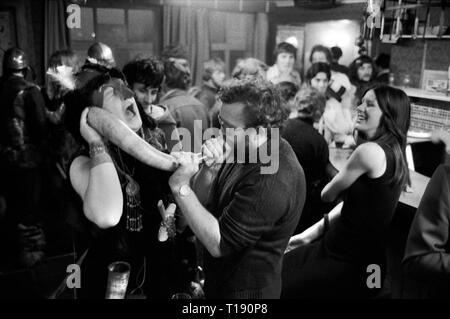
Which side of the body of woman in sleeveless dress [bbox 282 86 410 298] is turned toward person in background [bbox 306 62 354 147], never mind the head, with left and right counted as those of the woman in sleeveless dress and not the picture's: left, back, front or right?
right

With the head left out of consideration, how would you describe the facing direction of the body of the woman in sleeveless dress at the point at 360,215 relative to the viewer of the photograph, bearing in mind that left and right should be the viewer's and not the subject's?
facing to the left of the viewer

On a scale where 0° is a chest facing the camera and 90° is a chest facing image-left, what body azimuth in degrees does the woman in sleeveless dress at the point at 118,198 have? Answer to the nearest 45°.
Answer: approximately 315°

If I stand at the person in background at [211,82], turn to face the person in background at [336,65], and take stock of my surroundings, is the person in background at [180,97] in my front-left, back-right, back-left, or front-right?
back-right

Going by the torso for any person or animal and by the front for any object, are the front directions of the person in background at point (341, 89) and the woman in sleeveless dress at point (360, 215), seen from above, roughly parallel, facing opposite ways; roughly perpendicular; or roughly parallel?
roughly perpendicular

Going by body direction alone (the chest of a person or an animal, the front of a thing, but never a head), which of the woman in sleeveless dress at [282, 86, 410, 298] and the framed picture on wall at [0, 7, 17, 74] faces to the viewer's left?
the woman in sleeveless dress

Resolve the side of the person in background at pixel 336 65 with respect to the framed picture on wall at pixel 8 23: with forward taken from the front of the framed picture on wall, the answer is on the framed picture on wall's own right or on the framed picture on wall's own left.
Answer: on the framed picture on wall's own left

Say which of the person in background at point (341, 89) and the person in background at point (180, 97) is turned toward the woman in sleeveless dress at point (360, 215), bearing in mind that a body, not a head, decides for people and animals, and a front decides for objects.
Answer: the person in background at point (341, 89)

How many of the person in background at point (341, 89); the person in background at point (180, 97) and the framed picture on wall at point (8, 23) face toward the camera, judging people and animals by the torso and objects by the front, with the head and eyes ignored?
2

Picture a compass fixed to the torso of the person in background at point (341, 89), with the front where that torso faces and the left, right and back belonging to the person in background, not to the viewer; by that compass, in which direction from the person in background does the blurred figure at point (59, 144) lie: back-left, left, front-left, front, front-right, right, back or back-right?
front-right

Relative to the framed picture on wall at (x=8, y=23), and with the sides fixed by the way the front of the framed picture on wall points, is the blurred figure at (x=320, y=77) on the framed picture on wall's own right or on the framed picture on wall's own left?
on the framed picture on wall's own left

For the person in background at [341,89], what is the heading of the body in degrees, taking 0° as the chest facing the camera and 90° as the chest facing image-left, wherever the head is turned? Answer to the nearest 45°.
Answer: approximately 0°
